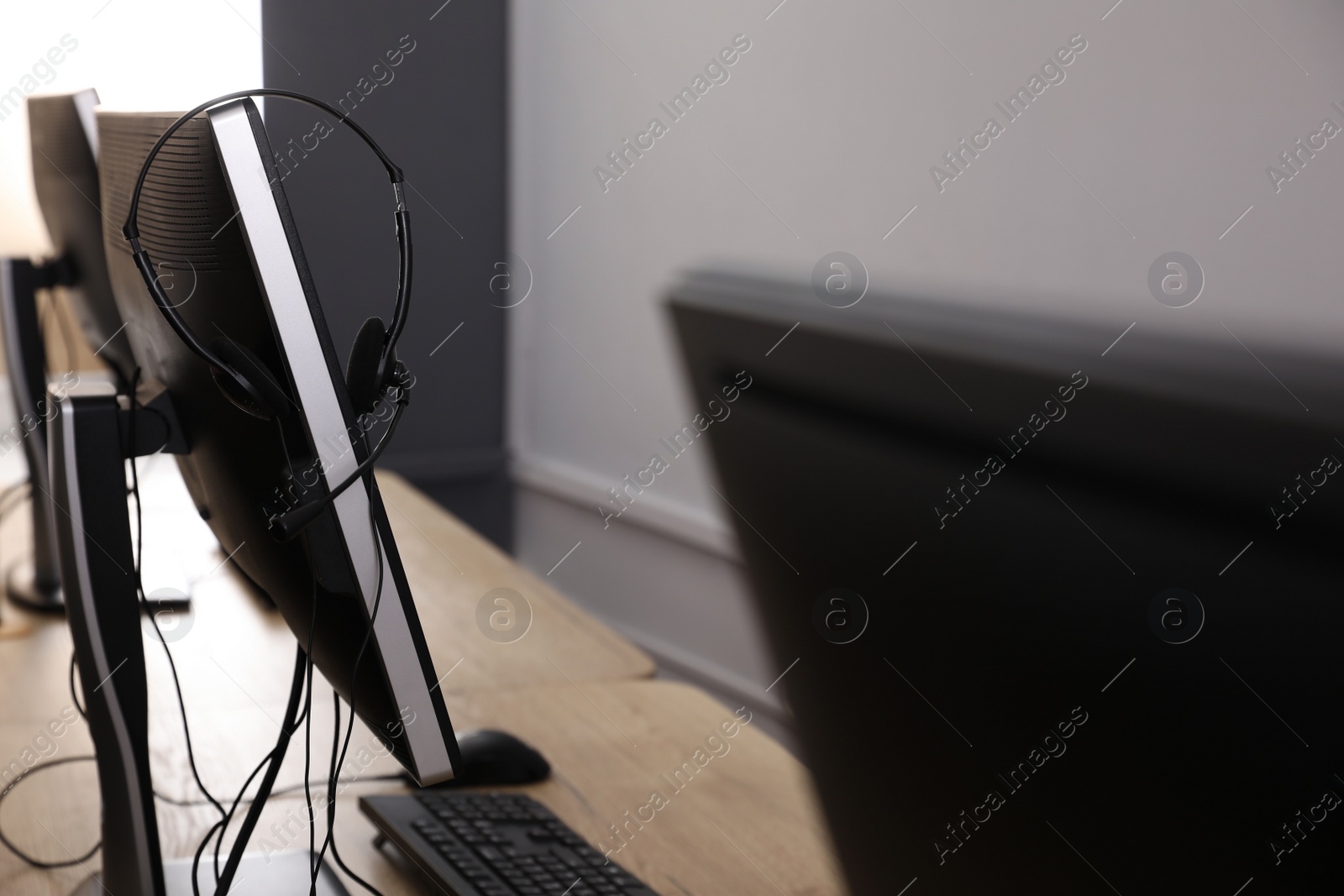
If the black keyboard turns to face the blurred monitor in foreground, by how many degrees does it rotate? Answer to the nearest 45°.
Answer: approximately 90° to its right

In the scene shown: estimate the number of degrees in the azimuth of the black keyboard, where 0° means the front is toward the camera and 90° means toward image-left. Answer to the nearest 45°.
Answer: approximately 270°

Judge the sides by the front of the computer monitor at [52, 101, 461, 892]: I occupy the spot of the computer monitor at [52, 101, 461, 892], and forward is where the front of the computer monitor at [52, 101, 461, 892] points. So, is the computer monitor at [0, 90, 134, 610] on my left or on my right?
on my left

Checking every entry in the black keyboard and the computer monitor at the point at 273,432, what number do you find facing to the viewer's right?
2

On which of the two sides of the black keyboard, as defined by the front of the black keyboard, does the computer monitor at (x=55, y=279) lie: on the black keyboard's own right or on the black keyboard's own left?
on the black keyboard's own left

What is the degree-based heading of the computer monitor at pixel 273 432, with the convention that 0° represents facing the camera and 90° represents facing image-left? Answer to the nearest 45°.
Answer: approximately 270°
